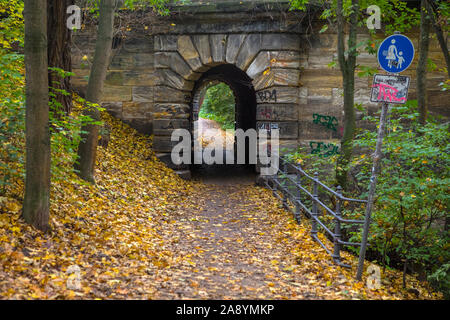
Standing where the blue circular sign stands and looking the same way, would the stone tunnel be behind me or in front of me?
behind

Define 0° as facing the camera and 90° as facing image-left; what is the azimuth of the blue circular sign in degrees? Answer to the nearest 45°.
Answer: approximately 0°

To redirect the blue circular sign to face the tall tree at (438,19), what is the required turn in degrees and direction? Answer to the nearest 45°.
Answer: approximately 180°
